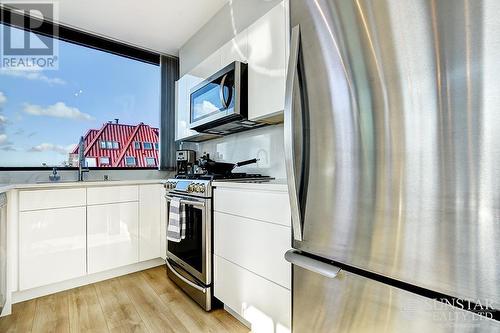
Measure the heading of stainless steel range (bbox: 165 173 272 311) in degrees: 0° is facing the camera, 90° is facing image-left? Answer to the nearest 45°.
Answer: approximately 45°

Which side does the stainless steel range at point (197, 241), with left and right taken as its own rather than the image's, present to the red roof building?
right

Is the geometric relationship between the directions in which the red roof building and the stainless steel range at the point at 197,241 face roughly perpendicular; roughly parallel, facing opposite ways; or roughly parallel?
roughly perpendicular

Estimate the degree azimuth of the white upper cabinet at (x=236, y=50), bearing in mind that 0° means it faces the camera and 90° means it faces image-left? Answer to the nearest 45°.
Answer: approximately 45°
